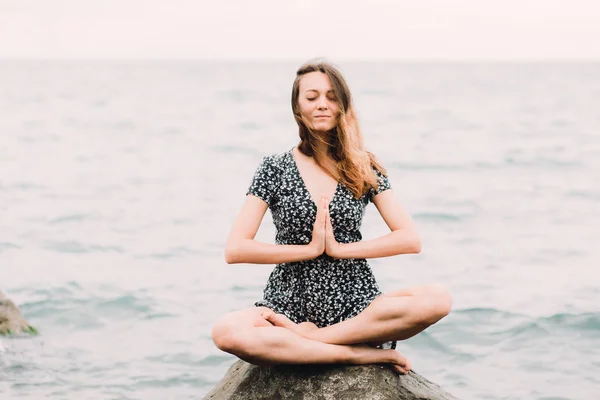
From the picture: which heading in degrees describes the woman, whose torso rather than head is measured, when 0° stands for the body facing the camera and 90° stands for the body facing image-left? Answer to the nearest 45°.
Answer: approximately 0°

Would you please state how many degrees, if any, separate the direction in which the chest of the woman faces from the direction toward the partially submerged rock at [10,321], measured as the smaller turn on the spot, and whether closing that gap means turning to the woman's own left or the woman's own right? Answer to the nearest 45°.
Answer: approximately 135° to the woman's own right
